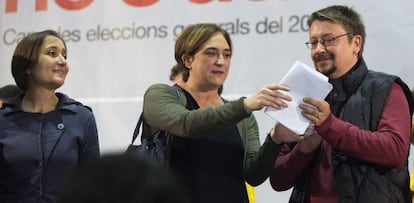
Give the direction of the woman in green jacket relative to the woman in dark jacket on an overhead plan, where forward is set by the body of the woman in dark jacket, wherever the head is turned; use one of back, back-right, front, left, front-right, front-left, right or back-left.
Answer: front-left

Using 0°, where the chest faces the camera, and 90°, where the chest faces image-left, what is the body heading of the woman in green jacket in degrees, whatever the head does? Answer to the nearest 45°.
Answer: approximately 315°

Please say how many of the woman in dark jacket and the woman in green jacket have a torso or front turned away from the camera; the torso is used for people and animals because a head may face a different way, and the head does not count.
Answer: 0

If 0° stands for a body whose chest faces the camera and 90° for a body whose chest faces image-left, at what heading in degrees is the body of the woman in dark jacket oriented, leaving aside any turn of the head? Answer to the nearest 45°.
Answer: approximately 0°

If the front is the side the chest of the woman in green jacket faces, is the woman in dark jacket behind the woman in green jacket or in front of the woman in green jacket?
behind

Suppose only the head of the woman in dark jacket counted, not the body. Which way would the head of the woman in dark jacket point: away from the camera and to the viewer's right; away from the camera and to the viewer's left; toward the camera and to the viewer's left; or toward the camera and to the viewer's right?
toward the camera and to the viewer's right
